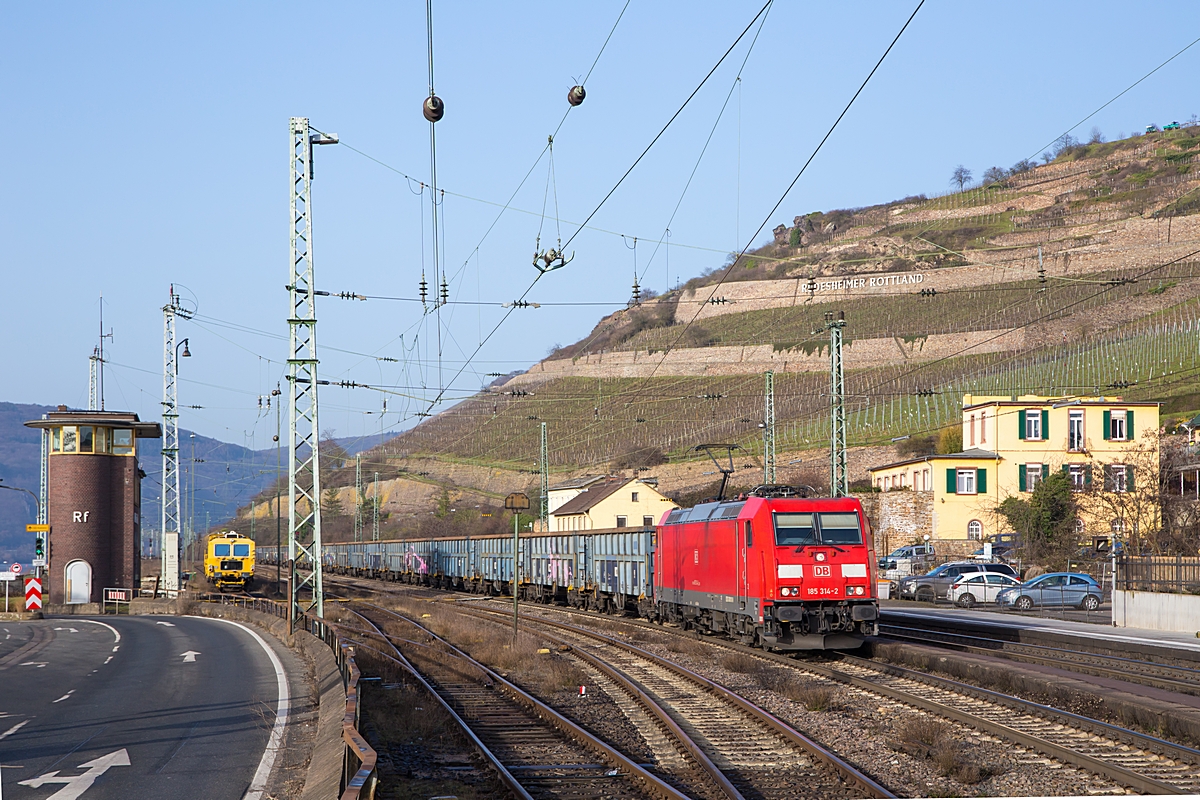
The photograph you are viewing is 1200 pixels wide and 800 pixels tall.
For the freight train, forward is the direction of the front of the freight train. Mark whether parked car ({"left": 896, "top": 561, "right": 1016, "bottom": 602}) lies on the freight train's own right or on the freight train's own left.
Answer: on the freight train's own left

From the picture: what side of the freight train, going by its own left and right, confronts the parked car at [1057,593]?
left

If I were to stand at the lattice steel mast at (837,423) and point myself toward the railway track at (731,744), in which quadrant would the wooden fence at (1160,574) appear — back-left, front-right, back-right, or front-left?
front-left

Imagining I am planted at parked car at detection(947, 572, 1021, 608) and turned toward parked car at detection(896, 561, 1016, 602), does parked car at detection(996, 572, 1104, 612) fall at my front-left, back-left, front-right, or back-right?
back-right

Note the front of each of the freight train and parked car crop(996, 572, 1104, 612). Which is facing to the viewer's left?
the parked car

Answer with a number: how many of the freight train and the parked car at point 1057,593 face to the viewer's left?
1

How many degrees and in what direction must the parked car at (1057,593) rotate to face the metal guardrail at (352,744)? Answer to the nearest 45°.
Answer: approximately 90° to its left

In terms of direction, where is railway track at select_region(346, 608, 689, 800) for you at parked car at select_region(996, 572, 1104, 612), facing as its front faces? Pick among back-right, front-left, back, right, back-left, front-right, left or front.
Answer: left

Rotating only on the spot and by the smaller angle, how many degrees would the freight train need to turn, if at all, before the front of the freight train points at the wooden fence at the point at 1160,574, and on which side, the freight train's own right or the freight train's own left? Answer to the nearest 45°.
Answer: approximately 90° to the freight train's own left

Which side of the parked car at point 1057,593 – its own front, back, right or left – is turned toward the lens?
left

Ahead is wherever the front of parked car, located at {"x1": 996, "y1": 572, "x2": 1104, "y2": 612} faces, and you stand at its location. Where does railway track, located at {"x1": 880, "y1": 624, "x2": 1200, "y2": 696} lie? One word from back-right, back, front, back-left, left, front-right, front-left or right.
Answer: left

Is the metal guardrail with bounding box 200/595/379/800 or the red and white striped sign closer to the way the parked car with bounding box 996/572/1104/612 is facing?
the red and white striped sign

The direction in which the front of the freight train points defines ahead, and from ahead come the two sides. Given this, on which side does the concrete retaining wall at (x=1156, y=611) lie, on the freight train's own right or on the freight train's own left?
on the freight train's own left
